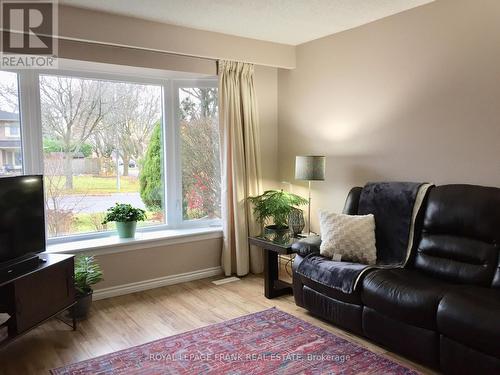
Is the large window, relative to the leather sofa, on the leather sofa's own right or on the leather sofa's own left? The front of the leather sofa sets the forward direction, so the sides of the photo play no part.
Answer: on the leather sofa's own right

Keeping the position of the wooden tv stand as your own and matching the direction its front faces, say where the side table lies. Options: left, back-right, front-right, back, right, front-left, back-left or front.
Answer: front-left

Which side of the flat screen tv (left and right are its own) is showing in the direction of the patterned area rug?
front

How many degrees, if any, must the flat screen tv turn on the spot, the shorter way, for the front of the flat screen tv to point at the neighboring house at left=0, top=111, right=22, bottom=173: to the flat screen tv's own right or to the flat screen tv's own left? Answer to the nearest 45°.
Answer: approximately 135° to the flat screen tv's own left

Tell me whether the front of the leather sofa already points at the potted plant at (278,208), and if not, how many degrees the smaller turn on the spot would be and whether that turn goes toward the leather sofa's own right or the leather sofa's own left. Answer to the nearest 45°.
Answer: approximately 90° to the leather sofa's own right

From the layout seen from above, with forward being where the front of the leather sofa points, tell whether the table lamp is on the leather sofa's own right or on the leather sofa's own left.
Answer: on the leather sofa's own right

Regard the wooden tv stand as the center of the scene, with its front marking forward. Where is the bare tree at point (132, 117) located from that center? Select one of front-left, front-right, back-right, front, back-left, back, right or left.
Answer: left

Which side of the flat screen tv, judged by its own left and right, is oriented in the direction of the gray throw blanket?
front

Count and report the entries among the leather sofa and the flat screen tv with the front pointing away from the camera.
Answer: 0

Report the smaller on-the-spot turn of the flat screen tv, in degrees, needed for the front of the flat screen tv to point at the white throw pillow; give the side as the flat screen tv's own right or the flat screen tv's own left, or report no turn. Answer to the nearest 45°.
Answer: approximately 45° to the flat screen tv's own left

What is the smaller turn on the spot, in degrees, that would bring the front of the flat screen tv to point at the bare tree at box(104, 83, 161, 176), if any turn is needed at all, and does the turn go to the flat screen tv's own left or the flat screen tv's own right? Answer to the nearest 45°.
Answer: approximately 90° to the flat screen tv's own left

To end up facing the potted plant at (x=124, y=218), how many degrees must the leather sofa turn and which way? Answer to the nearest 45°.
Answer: approximately 45° to its right

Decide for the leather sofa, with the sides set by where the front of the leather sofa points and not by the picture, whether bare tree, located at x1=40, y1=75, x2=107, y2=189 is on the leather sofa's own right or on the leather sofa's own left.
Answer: on the leather sofa's own right
